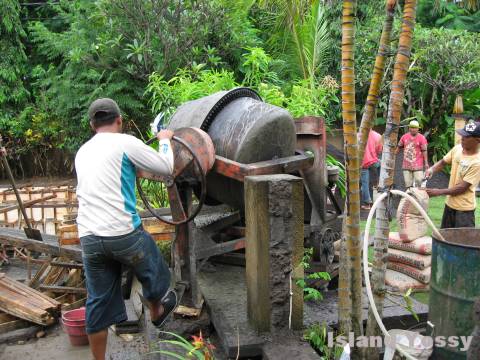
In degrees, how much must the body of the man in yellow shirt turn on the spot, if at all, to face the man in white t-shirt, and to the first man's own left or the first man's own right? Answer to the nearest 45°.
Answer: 0° — they already face them

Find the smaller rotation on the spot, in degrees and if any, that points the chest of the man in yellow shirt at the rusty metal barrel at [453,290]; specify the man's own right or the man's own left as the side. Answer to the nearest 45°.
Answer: approximately 45° to the man's own left

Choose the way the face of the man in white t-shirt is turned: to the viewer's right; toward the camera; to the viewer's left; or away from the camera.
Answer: away from the camera

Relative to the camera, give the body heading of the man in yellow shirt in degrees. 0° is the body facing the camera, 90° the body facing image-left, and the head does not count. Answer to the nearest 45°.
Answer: approximately 45°

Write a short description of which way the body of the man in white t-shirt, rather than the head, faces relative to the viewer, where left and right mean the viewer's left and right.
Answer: facing away from the viewer and to the right of the viewer

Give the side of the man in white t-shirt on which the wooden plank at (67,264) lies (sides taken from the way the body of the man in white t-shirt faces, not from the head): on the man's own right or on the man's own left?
on the man's own left

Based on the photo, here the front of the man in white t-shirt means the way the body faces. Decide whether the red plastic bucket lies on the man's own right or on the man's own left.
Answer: on the man's own left

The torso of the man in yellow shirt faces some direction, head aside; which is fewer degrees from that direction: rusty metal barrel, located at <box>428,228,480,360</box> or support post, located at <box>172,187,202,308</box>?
the support post

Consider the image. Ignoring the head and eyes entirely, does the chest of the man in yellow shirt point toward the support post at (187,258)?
yes
